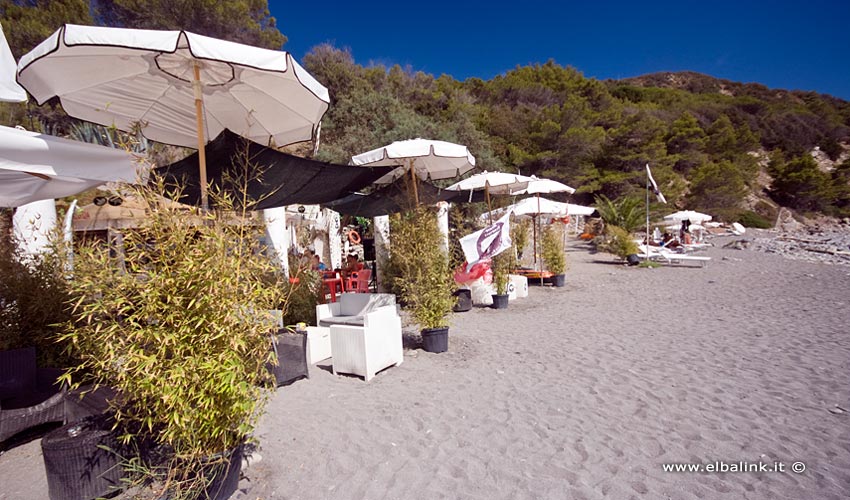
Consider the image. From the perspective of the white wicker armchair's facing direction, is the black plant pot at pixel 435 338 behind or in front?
behind

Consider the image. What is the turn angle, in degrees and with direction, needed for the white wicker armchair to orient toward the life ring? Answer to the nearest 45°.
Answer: approximately 135° to its right

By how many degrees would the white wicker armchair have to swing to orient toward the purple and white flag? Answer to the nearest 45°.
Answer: approximately 180°

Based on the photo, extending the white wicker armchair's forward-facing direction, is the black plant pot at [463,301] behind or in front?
behind

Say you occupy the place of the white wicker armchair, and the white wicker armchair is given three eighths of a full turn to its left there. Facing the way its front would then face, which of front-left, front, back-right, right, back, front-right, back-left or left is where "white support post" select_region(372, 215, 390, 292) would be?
left

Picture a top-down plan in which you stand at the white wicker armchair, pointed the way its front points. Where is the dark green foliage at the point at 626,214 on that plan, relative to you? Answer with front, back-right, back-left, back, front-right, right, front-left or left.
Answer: back
